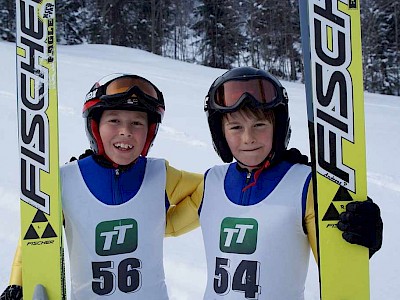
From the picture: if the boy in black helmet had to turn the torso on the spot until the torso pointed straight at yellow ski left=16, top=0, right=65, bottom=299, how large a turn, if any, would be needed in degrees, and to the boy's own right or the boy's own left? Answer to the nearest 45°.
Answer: approximately 90° to the boy's own right

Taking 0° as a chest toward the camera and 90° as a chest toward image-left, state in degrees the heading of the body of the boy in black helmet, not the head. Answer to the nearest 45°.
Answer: approximately 0°
